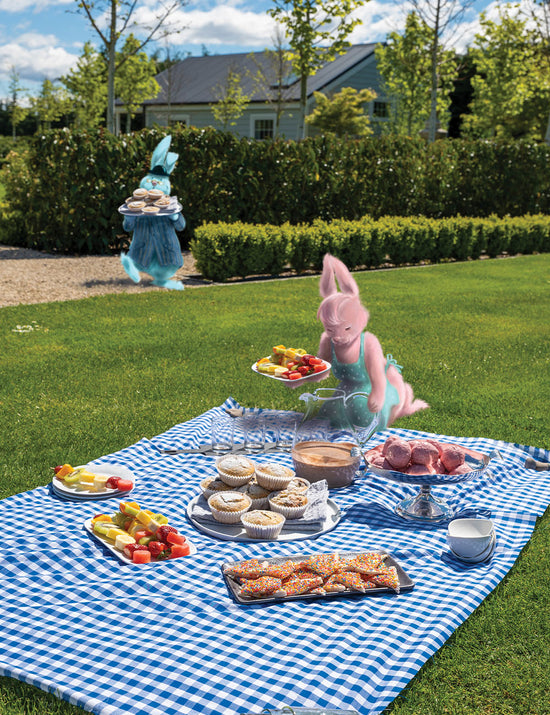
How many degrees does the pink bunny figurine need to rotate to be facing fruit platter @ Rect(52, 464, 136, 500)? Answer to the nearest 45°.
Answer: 0° — it already faces it

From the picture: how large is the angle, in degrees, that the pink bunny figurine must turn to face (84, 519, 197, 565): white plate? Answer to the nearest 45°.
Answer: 0° — it already faces it

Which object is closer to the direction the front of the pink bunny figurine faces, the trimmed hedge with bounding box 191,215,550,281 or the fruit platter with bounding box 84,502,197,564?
the fruit platter

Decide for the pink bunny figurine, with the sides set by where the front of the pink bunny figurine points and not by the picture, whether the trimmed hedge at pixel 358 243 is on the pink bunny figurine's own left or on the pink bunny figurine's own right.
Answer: on the pink bunny figurine's own right

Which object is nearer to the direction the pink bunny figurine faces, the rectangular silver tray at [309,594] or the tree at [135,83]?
the rectangular silver tray

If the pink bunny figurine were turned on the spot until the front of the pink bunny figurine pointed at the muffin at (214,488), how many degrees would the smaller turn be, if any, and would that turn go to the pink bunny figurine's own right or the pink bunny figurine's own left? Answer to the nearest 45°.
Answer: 0° — it already faces it

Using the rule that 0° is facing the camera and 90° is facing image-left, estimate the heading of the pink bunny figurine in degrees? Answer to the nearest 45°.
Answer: approximately 45°

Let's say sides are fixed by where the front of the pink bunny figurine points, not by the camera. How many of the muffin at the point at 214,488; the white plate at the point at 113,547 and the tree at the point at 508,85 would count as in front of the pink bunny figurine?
2

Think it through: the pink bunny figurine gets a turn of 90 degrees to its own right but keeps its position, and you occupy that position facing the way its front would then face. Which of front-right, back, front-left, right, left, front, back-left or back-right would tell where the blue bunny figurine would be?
front

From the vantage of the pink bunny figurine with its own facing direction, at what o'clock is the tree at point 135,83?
The tree is roughly at 4 o'clock from the pink bunny figurine.

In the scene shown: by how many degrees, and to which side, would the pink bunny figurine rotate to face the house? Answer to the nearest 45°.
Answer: approximately 135° to its right
